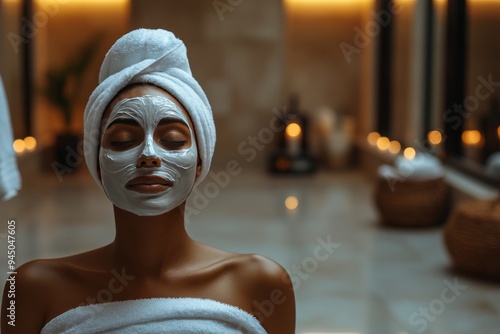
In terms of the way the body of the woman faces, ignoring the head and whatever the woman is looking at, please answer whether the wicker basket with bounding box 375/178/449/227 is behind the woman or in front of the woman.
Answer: behind

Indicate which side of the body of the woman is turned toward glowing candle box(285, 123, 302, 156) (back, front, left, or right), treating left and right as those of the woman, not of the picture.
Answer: back

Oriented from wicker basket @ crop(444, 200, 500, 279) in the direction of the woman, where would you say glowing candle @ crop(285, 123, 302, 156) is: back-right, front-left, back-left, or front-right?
back-right

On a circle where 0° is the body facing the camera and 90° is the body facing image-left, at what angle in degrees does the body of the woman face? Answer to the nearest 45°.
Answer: approximately 0°

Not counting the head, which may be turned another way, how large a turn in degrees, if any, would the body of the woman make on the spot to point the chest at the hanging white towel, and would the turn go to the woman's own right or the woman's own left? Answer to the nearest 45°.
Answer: approximately 180°

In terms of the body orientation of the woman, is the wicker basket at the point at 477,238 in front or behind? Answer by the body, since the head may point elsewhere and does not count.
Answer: behind
